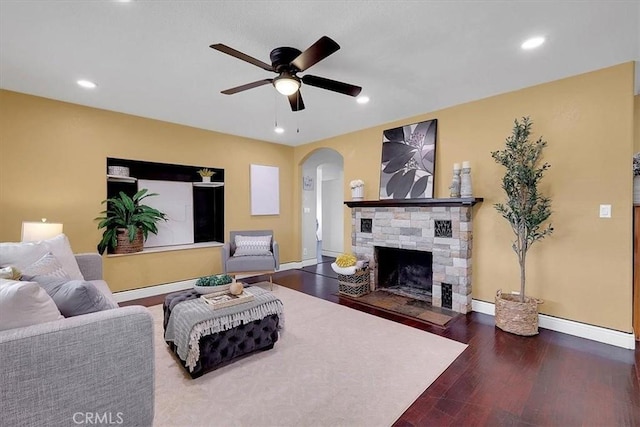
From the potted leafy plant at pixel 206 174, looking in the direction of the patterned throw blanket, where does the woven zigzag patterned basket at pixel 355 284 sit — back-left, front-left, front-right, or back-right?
front-left

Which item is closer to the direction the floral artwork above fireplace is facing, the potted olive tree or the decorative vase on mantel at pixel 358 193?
the decorative vase on mantel

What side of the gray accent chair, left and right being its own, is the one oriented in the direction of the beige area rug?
front

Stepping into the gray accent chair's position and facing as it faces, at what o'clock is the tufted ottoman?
The tufted ottoman is roughly at 12 o'clock from the gray accent chair.

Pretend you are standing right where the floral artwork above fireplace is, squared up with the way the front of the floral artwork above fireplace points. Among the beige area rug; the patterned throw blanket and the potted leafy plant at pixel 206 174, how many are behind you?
0

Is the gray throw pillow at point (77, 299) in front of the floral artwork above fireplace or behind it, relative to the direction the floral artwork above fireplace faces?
in front

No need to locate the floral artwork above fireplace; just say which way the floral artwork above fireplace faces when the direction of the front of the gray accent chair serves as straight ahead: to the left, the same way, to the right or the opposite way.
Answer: to the right

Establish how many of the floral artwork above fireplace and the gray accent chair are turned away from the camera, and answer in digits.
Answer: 0

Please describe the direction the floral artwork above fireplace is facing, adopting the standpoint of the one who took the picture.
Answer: facing the viewer and to the left of the viewer

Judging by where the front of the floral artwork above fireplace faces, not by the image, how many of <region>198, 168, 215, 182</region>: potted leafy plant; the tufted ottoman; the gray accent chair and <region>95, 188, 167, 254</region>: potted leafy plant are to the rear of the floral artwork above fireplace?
0

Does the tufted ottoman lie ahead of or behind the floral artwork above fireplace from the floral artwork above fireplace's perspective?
ahead

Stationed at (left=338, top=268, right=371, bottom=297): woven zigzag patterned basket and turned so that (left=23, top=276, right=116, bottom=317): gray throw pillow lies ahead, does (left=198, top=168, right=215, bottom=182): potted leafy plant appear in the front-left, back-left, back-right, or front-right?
front-right

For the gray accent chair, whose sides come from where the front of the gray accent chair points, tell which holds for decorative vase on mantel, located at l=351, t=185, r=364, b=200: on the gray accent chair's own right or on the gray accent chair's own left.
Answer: on the gray accent chair's own left

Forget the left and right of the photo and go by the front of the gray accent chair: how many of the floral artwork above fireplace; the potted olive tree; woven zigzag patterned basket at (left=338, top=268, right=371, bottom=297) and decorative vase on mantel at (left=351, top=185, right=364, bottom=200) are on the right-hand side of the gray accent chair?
0

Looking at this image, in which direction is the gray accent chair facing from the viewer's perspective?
toward the camera

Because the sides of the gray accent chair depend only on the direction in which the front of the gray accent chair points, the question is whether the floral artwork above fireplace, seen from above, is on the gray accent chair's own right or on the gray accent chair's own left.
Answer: on the gray accent chair's own left

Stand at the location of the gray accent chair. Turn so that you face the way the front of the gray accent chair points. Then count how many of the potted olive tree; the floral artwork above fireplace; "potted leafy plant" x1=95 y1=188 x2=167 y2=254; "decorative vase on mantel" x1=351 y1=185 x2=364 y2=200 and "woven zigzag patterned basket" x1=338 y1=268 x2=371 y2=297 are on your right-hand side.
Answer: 1
